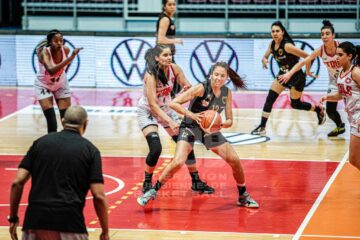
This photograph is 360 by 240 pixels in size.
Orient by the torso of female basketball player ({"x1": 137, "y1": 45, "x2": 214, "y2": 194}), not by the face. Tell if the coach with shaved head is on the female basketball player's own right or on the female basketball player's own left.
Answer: on the female basketball player's own right

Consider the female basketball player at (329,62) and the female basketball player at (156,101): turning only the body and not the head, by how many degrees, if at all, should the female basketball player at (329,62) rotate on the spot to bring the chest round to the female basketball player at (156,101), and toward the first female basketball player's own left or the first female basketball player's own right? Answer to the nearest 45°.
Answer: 0° — they already face them

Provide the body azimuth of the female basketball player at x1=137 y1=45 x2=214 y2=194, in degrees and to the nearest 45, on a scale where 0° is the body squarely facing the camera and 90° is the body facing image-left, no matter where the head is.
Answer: approximately 315°

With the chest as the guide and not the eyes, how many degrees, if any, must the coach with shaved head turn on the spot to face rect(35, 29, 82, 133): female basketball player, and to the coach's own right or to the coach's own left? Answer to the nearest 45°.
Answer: approximately 45° to the coach's own left

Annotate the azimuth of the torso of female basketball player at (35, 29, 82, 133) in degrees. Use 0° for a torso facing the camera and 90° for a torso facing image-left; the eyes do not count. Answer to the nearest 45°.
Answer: approximately 315°

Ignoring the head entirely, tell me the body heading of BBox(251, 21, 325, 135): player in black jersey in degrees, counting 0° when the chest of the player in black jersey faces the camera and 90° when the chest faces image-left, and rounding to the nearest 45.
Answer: approximately 45°

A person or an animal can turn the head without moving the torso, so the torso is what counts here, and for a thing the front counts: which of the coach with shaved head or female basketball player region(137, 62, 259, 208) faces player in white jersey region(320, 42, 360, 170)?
the coach with shaved head

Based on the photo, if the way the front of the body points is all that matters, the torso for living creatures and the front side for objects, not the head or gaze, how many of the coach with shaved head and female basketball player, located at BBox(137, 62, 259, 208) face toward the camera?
1

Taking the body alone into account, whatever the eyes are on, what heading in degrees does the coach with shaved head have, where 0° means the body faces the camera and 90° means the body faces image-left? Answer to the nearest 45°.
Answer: approximately 225°
